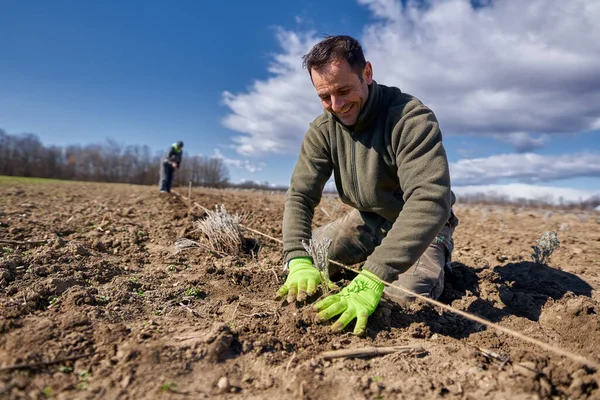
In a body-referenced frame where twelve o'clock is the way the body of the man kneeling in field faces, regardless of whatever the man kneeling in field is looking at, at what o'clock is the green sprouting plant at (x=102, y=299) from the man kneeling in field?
The green sprouting plant is roughly at 1 o'clock from the man kneeling in field.

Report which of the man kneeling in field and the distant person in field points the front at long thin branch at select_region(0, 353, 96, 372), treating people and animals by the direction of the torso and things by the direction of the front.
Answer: the man kneeling in field

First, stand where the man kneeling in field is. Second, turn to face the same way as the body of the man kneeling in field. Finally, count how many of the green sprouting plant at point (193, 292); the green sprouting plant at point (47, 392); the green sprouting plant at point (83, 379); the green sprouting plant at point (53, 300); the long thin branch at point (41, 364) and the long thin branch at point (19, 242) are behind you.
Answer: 0

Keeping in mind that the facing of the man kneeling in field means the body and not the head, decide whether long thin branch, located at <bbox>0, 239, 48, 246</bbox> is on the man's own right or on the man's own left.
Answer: on the man's own right

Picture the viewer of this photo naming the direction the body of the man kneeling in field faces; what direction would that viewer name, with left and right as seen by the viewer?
facing the viewer and to the left of the viewer

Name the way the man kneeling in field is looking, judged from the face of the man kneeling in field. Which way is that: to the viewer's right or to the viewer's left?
to the viewer's left

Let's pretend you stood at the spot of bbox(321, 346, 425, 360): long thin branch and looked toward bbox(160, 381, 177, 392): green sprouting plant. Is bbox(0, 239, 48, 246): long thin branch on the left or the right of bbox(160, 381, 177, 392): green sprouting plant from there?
right

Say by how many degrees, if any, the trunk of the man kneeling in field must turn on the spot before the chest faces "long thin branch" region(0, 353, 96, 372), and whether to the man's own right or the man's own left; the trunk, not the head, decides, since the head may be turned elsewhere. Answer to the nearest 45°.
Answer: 0° — they already face it

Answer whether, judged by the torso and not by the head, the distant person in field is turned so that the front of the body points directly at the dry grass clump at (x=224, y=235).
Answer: no

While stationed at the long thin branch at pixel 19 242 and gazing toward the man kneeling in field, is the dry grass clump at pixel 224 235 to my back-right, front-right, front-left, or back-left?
front-left

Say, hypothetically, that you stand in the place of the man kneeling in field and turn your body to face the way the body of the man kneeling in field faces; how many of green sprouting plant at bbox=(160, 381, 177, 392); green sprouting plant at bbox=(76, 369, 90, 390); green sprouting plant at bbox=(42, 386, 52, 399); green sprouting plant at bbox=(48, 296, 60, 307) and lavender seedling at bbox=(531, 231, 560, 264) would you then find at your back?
1
